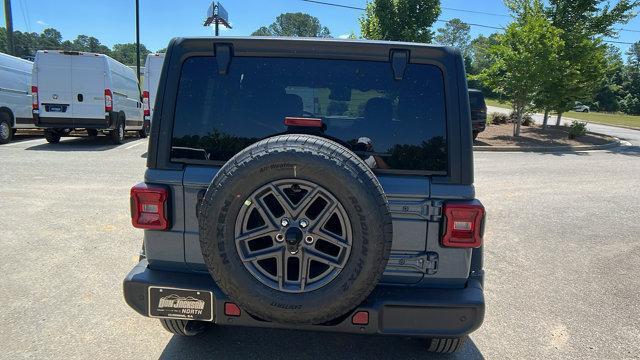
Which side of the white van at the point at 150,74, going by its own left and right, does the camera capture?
back

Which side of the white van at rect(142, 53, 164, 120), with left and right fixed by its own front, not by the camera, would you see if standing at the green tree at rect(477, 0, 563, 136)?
right

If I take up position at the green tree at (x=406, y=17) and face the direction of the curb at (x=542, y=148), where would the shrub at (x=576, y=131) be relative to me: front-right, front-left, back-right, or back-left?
front-left

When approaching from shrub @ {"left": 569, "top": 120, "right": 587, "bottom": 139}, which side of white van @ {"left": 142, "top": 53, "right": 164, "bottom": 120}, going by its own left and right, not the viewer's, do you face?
right

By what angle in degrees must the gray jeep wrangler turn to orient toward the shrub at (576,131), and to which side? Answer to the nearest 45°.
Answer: approximately 45° to its right

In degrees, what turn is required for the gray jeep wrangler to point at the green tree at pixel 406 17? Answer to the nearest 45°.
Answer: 0° — it already faces it

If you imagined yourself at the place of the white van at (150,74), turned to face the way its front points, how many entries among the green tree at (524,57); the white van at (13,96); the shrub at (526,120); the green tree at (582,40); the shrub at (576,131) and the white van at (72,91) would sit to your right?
4

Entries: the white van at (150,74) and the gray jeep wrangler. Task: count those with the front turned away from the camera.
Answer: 2

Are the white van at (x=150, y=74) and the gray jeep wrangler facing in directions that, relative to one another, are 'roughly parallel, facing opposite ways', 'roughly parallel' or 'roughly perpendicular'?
roughly parallel

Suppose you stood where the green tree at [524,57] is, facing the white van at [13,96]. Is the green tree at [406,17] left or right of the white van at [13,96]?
right

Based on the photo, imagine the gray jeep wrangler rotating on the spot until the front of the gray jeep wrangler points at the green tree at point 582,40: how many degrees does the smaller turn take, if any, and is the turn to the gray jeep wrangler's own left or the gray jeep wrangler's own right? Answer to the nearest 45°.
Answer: approximately 45° to the gray jeep wrangler's own right

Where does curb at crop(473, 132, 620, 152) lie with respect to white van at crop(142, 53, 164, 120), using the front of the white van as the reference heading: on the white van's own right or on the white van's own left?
on the white van's own right

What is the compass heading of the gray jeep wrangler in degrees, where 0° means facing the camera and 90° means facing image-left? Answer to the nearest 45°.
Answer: approximately 180°

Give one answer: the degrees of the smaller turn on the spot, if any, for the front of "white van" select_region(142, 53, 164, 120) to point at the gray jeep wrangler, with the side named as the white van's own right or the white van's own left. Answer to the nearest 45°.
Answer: approximately 180°

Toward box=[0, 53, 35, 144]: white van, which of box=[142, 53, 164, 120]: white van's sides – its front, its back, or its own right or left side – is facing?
left
